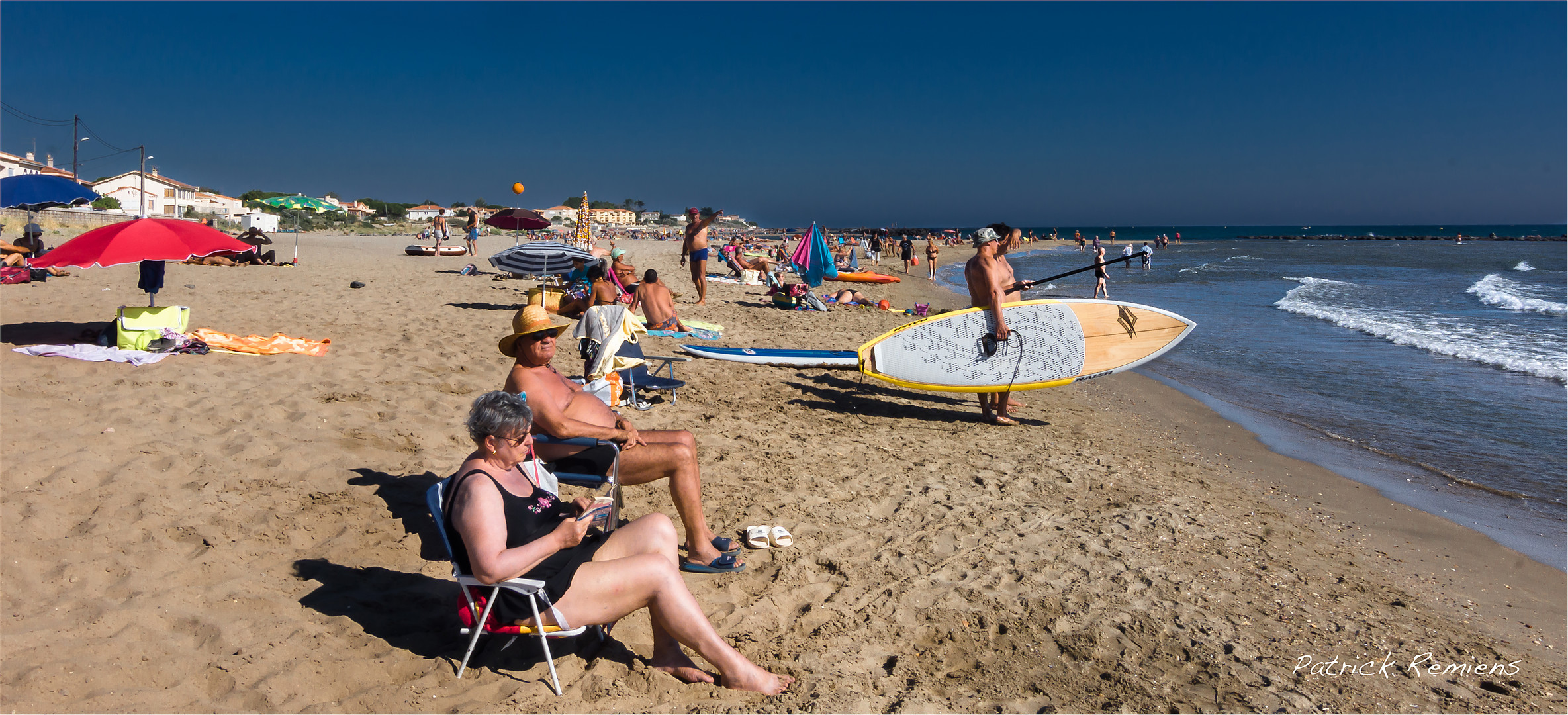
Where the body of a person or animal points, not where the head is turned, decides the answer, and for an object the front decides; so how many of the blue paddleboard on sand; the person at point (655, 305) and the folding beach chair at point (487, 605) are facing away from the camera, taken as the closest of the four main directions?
1

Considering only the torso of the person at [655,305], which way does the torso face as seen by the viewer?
away from the camera

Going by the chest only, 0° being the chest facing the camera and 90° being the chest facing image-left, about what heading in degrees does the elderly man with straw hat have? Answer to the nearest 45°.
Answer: approximately 270°

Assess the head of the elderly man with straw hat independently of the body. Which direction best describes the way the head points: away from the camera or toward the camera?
toward the camera

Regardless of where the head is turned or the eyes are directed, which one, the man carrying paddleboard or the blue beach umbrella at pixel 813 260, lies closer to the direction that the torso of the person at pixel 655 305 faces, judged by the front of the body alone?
the blue beach umbrella

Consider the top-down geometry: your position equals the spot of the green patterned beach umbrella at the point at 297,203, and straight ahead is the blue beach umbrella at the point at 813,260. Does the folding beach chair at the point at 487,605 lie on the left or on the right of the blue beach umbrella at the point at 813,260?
right

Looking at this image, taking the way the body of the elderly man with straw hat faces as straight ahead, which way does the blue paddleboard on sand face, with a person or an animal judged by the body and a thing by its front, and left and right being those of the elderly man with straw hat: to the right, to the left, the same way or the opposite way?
the opposite way

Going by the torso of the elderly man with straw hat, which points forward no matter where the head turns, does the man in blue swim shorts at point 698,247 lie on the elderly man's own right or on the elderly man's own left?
on the elderly man's own left

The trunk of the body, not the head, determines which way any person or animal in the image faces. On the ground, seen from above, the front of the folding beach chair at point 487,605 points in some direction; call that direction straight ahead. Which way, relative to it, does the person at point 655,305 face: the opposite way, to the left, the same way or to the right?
to the left

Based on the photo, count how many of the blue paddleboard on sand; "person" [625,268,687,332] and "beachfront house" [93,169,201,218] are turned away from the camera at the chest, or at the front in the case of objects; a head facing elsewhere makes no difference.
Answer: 1

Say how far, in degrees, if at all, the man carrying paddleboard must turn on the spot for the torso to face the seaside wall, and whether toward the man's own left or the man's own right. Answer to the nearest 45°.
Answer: approximately 135° to the man's own left

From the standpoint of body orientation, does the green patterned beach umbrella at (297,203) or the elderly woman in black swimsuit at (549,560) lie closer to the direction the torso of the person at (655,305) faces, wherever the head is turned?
the green patterned beach umbrella

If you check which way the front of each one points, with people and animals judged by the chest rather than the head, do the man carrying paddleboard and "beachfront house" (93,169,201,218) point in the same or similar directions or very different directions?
same or similar directions

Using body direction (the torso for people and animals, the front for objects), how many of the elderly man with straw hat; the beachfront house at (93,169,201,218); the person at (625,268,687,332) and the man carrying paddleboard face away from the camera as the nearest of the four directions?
1

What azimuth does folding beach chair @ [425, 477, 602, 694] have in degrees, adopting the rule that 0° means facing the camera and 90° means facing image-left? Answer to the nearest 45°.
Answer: approximately 270°

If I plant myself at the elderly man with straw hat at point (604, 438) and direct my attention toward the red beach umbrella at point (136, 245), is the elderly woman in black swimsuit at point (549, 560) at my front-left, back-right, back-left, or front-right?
back-left

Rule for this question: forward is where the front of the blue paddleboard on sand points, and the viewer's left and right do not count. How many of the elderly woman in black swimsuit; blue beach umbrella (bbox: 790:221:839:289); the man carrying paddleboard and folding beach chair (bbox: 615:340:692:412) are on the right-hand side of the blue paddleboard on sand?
1
